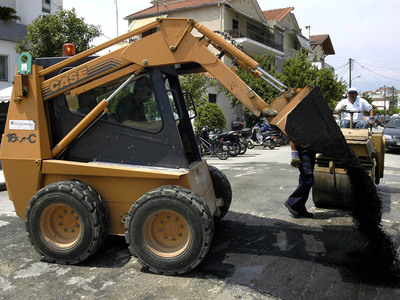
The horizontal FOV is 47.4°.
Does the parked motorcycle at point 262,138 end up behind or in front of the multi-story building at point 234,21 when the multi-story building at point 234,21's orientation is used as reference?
in front

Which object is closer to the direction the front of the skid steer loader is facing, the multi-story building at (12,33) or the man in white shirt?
the man in white shirt

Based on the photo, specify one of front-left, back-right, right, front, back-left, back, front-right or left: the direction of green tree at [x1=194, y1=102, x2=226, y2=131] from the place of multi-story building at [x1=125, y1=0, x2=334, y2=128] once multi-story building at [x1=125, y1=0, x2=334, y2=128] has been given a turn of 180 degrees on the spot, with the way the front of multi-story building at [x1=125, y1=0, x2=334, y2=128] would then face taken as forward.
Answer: back-left

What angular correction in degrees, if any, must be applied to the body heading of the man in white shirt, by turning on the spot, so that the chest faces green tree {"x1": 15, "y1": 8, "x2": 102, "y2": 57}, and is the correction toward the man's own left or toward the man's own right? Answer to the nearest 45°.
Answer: approximately 90° to the man's own right

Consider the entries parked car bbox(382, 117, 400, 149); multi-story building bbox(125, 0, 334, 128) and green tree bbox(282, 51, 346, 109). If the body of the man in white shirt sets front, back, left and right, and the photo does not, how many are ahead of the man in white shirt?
0

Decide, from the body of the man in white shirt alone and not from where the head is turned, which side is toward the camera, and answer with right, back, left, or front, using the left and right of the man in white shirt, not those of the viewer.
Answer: front

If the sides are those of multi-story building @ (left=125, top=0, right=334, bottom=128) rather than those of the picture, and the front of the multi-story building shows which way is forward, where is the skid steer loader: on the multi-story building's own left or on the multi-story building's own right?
on the multi-story building's own right

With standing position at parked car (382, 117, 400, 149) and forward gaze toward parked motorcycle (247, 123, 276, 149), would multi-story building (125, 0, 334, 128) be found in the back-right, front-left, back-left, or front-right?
front-right

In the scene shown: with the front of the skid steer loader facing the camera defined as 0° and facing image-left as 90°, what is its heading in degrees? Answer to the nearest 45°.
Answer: approximately 315°

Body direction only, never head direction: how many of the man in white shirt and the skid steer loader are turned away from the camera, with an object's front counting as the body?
0

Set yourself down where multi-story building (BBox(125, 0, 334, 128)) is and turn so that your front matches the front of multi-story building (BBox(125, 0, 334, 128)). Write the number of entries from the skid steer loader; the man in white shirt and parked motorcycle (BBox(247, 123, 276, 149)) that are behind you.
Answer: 0

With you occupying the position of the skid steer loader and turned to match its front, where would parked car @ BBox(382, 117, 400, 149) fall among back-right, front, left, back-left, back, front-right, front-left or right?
left

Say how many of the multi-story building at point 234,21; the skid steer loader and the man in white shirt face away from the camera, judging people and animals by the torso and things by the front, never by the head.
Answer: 0

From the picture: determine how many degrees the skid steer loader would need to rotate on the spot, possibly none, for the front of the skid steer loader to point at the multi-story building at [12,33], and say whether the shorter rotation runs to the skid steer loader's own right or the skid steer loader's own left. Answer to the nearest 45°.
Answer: approximately 135° to the skid steer loader's own left
